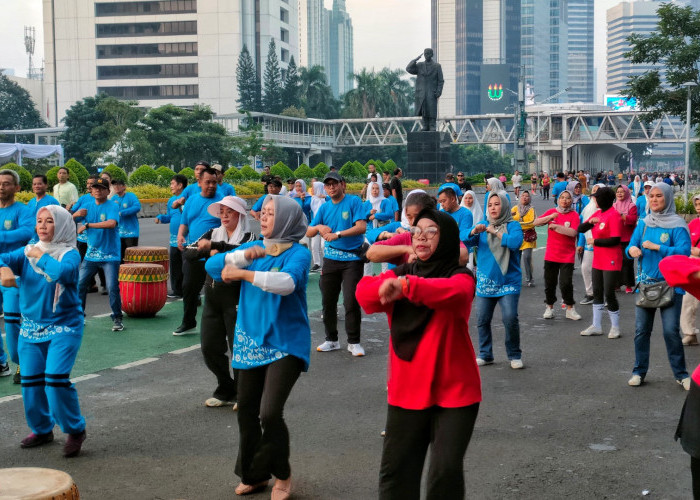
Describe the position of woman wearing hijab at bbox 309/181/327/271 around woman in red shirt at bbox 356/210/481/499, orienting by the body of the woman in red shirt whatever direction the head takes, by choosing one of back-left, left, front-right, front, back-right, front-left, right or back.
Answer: back-right

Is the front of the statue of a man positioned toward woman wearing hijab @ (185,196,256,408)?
yes

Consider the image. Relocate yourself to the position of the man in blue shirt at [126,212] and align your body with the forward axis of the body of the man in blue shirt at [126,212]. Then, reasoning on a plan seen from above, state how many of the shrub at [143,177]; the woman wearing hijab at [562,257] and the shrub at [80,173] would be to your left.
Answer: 1

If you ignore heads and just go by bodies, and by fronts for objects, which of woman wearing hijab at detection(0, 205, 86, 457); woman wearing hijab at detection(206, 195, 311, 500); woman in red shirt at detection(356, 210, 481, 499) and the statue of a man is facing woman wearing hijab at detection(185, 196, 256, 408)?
the statue of a man

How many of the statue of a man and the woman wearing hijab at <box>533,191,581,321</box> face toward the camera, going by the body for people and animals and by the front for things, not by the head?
2

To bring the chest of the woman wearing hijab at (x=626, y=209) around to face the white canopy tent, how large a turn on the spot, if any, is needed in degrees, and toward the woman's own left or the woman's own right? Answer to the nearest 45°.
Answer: approximately 90° to the woman's own right

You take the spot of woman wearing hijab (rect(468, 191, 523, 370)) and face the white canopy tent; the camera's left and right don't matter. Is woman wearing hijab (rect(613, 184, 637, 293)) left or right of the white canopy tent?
right

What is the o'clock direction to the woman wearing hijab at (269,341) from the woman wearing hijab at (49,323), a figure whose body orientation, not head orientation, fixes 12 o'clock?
the woman wearing hijab at (269,341) is roughly at 9 o'clock from the woman wearing hijab at (49,323).
